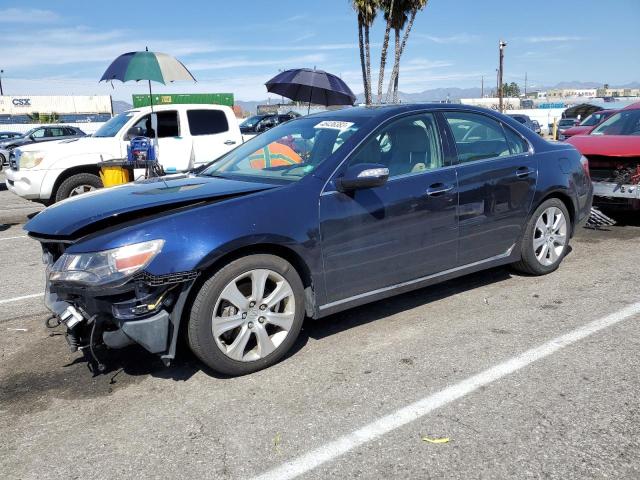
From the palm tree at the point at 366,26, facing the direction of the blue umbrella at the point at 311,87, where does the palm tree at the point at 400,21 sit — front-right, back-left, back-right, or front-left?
back-left

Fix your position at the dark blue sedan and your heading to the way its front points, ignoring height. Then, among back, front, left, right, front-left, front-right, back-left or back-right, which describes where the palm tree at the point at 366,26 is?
back-right

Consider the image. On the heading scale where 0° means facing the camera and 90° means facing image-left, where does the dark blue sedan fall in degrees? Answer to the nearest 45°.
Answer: approximately 45°

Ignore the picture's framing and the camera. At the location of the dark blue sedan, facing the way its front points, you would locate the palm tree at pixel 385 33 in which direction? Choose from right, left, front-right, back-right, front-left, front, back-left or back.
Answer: back-right

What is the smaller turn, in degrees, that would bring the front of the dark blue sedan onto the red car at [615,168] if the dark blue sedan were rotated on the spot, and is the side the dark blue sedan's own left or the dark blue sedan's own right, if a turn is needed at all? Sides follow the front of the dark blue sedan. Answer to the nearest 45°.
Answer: approximately 180°

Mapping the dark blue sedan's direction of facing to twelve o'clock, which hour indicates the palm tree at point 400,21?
The palm tree is roughly at 5 o'clock from the dark blue sedan.

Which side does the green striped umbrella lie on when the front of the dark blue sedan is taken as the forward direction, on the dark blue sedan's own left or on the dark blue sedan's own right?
on the dark blue sedan's own right

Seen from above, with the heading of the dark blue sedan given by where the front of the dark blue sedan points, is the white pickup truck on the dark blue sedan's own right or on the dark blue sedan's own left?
on the dark blue sedan's own right
